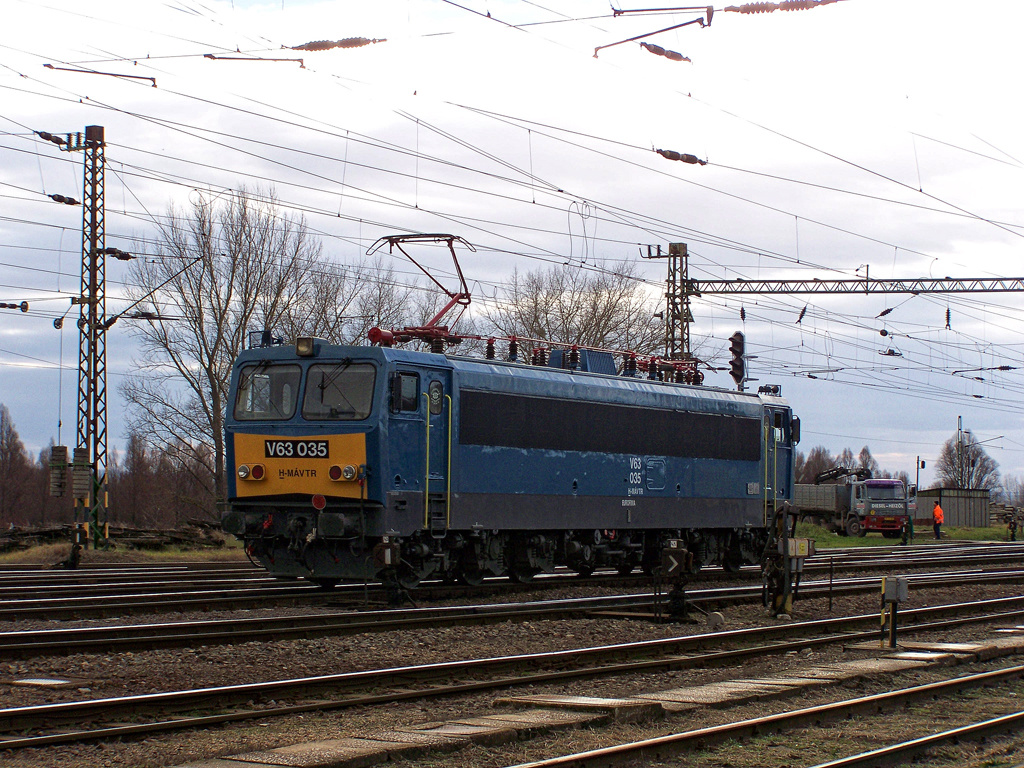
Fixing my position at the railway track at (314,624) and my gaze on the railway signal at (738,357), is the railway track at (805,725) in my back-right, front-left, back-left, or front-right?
back-right
